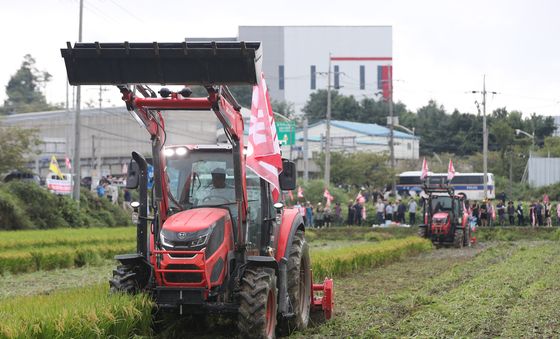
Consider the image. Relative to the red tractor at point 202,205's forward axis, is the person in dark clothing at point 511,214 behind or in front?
behind

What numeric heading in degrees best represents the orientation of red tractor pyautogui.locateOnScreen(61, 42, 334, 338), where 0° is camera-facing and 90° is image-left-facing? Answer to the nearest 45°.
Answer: approximately 45°

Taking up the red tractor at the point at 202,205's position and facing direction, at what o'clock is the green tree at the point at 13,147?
The green tree is roughly at 4 o'clock from the red tractor.

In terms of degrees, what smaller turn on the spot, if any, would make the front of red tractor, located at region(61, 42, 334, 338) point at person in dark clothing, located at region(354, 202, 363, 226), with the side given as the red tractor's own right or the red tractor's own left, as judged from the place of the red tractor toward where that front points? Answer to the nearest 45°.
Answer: approximately 135° to the red tractor's own right

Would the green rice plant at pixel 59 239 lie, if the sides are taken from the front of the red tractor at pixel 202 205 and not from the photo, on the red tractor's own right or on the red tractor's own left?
on the red tractor's own right

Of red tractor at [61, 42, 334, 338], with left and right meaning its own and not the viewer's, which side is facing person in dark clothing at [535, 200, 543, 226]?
back
